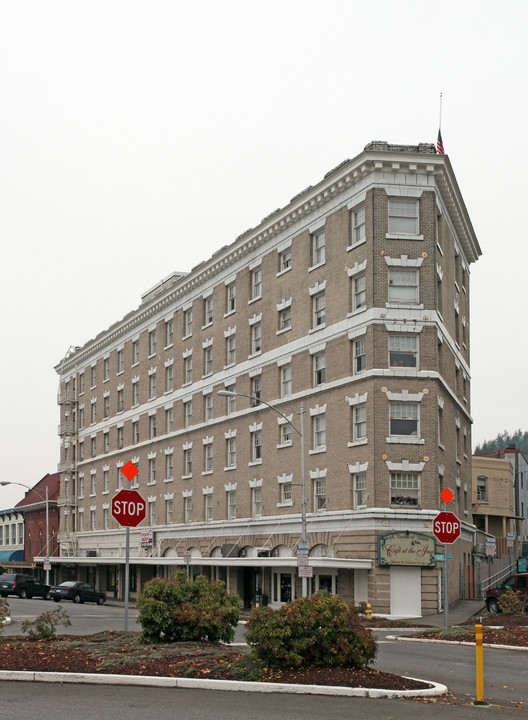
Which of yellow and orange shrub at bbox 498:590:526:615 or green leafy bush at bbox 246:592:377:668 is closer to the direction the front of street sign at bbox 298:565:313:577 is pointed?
the green leafy bush

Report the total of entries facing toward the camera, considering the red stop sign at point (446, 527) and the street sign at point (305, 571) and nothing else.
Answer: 2

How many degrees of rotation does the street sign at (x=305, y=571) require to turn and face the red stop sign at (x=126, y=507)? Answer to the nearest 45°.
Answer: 0° — it already faces it

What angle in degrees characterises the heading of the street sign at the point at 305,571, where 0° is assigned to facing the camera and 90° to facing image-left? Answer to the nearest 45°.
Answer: approximately 0°

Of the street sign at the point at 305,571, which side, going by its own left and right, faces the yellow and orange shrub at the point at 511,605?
left

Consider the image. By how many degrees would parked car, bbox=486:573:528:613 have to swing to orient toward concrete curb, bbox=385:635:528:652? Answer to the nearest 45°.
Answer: approximately 45° to its left
